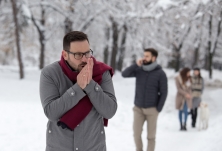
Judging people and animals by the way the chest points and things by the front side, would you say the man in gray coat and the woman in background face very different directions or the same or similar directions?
same or similar directions

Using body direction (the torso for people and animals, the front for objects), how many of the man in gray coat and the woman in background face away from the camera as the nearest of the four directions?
0

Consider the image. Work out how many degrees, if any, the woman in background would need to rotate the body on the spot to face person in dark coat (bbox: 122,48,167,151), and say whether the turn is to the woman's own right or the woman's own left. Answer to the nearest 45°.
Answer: approximately 45° to the woman's own right

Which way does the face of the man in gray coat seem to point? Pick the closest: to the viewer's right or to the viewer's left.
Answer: to the viewer's right

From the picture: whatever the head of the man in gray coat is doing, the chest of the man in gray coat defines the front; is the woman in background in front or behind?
behind

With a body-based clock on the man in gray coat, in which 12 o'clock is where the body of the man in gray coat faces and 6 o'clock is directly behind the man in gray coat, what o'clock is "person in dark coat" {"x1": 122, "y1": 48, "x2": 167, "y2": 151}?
The person in dark coat is roughly at 7 o'clock from the man in gray coat.

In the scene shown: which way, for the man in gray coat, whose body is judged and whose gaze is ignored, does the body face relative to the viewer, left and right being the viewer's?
facing the viewer

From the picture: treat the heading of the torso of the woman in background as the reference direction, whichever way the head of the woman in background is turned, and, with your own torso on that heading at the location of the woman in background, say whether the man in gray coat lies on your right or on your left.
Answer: on your right

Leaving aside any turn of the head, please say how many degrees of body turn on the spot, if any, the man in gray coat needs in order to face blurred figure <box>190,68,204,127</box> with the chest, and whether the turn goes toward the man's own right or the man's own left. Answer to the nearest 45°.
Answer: approximately 135° to the man's own left
